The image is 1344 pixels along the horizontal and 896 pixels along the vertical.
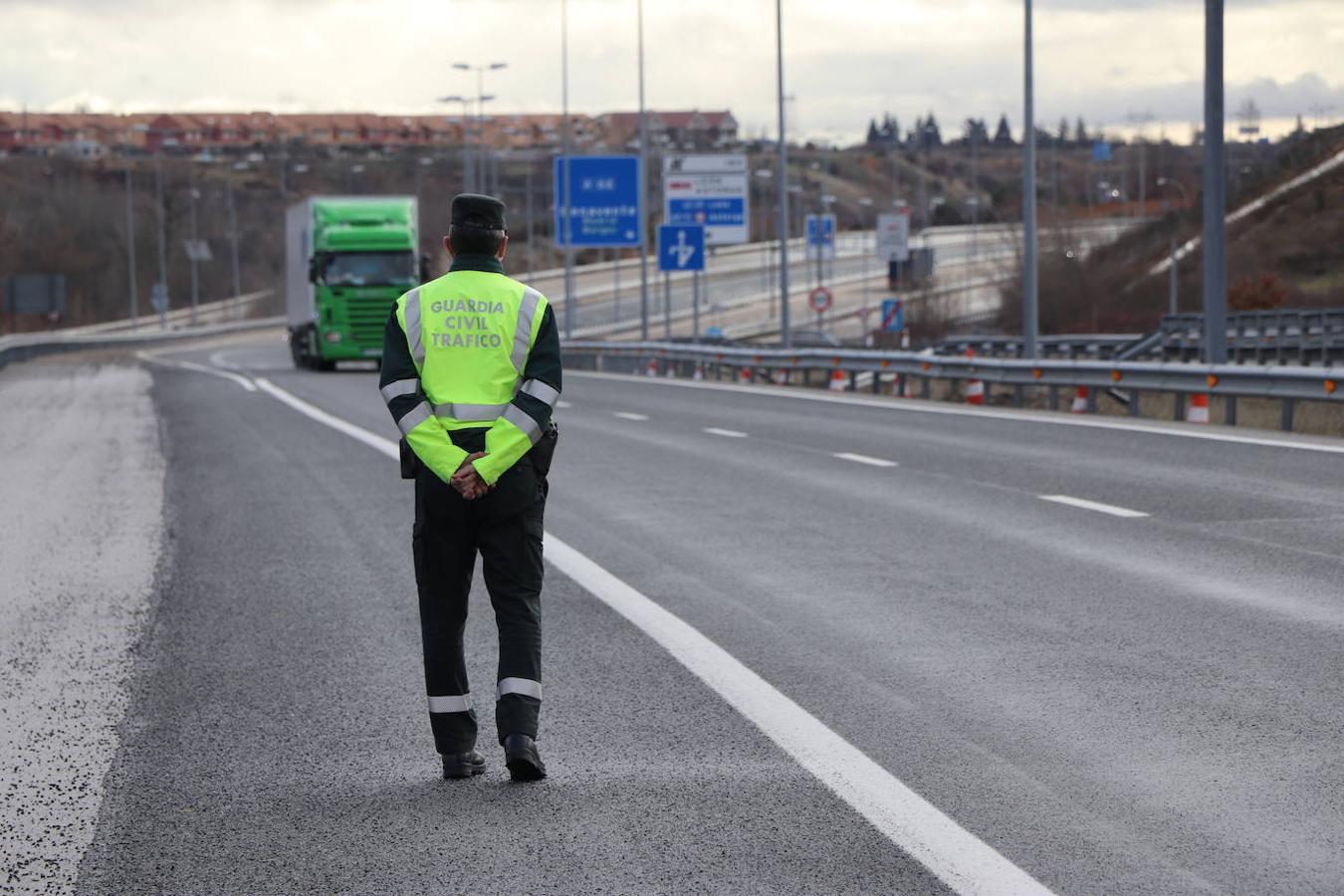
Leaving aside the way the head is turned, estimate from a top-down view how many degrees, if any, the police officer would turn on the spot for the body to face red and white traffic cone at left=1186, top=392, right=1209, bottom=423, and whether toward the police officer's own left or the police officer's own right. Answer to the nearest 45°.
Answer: approximately 45° to the police officer's own right

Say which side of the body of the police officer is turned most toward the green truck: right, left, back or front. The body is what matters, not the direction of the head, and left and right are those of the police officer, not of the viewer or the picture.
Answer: front

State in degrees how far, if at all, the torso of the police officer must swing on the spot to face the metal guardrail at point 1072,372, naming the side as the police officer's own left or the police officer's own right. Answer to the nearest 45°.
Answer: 0° — they already face it

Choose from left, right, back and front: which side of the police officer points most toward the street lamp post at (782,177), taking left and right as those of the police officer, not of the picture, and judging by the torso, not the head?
front

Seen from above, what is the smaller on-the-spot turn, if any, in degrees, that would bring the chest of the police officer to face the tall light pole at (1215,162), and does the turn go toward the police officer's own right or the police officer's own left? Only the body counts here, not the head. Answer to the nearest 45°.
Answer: approximately 45° to the police officer's own right

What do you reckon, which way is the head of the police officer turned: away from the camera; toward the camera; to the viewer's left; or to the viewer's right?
away from the camera

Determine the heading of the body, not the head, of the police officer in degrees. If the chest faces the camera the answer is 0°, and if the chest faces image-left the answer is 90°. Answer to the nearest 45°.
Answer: approximately 180°

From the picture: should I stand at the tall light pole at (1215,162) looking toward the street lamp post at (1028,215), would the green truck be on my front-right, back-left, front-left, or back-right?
front-left

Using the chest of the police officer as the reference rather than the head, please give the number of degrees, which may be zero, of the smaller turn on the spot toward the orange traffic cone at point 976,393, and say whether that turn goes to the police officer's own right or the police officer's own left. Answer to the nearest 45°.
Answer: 0° — they already face it

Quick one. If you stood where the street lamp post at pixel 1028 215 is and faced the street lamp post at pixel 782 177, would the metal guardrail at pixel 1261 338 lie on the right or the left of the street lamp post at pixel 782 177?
right
